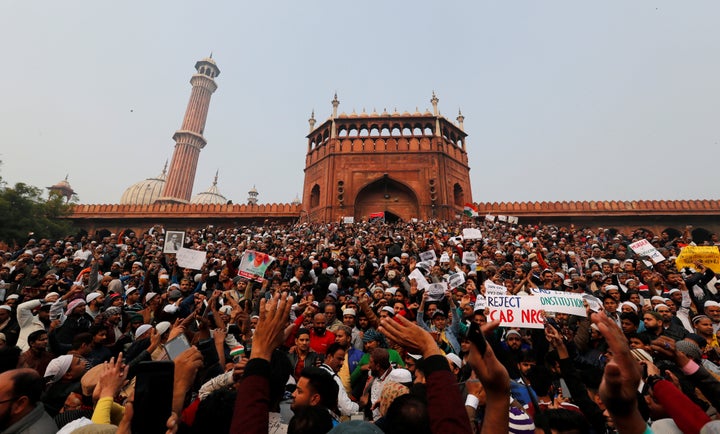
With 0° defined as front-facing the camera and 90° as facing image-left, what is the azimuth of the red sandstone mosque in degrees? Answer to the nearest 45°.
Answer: approximately 0°

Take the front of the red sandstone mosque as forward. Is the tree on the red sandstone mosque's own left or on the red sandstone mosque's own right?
on the red sandstone mosque's own right
